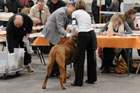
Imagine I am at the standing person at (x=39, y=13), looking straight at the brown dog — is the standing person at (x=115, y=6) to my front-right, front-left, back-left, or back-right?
back-left

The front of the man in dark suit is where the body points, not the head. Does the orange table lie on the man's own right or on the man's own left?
on the man's own left

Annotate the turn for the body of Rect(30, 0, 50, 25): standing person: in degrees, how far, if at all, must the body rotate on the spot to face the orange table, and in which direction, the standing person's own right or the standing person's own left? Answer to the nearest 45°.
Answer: approximately 45° to the standing person's own left

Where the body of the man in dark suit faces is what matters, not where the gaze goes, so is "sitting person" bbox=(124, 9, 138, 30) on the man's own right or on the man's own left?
on the man's own left
